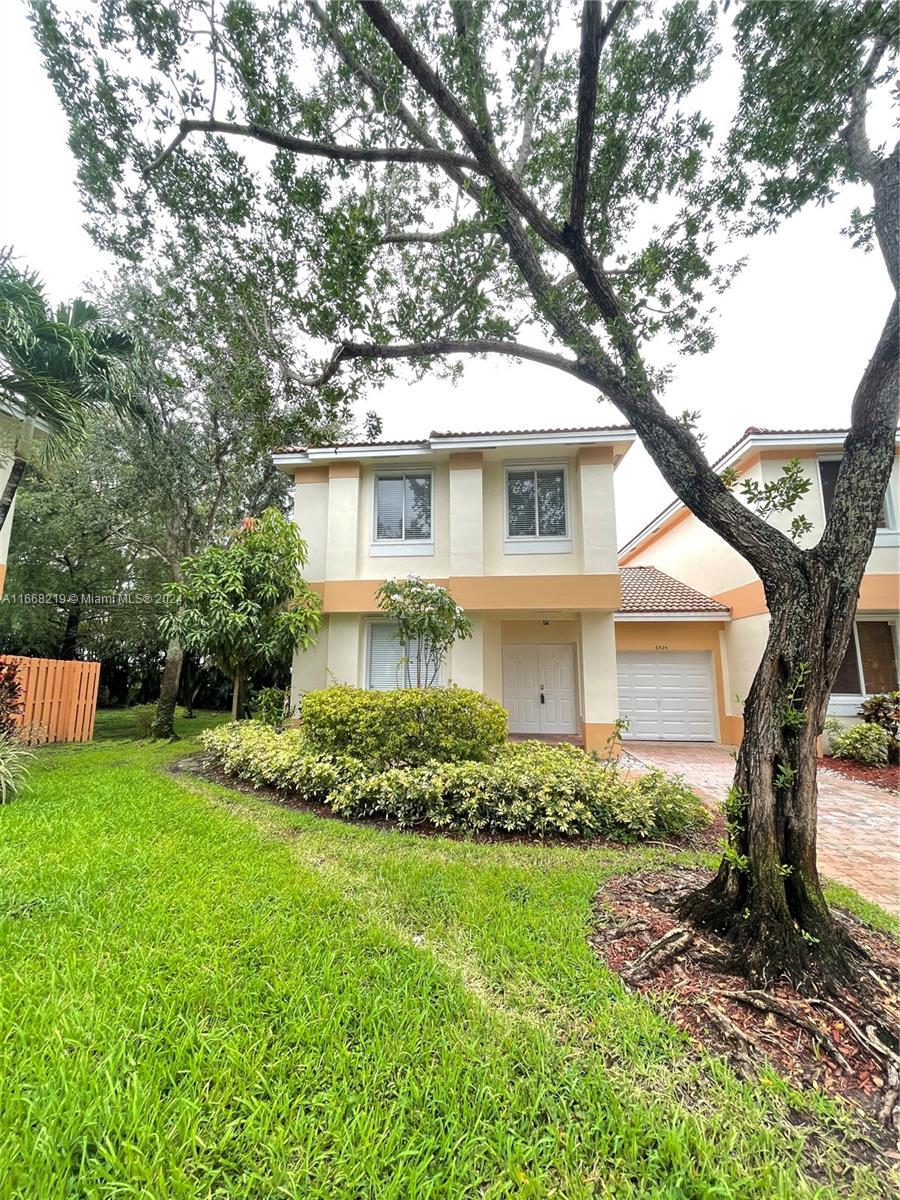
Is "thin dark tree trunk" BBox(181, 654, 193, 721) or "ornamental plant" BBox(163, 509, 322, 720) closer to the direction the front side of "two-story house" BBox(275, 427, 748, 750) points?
the ornamental plant

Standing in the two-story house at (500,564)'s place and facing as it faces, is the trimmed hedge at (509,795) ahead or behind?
ahead

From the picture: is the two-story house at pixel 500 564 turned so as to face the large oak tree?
yes

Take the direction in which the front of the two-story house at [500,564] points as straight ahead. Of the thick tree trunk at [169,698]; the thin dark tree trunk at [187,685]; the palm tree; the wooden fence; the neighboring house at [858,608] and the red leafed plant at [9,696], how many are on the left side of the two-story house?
1

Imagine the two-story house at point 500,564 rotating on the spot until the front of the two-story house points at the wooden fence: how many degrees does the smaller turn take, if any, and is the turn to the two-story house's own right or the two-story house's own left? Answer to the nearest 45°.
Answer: approximately 90° to the two-story house's own right

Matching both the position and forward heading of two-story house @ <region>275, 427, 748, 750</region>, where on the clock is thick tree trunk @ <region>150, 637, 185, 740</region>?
The thick tree trunk is roughly at 3 o'clock from the two-story house.

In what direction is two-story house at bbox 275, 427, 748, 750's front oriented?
toward the camera

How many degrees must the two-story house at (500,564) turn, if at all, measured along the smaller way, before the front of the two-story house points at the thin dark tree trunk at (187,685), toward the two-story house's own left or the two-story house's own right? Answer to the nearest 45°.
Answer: approximately 135° to the two-story house's own right

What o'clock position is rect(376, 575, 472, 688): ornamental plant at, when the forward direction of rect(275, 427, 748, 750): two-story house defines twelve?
The ornamental plant is roughly at 1 o'clock from the two-story house.

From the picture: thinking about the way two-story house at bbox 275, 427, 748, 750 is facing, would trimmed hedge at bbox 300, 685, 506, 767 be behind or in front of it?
in front

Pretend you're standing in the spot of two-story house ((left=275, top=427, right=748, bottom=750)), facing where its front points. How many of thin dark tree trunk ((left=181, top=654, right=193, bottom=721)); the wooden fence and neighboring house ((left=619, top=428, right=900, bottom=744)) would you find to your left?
1

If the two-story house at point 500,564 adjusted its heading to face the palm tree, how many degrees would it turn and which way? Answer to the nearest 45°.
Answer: approximately 45° to its right

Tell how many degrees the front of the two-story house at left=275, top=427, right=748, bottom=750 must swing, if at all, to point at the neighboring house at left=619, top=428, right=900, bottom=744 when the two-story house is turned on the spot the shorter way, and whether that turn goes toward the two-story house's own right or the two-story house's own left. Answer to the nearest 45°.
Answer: approximately 90° to the two-story house's own left
